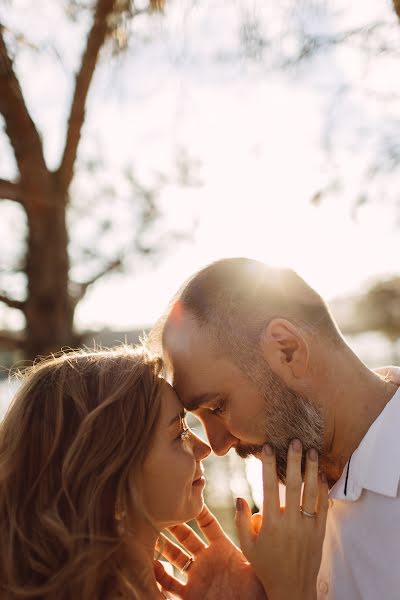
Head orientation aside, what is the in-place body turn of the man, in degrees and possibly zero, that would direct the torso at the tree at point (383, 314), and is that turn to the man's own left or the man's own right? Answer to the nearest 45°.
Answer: approximately 90° to the man's own right

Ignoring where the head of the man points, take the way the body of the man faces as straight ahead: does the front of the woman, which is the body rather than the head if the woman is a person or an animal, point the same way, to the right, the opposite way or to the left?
the opposite way

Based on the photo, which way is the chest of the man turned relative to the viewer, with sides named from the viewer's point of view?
facing to the left of the viewer

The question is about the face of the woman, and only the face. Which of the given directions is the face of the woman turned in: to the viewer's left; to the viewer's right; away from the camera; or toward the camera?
to the viewer's right

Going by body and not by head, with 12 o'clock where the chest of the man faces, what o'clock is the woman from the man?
The woman is roughly at 11 o'clock from the man.

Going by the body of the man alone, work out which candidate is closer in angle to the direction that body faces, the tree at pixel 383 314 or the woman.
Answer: the woman

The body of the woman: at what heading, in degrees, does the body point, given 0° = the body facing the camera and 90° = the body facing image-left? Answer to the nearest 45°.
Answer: approximately 270°

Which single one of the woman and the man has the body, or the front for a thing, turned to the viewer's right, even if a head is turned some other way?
the woman

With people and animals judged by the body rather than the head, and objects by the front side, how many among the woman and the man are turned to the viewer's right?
1

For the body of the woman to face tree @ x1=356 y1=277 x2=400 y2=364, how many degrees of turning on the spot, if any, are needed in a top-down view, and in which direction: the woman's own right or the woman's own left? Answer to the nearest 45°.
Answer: approximately 45° to the woman's own left
